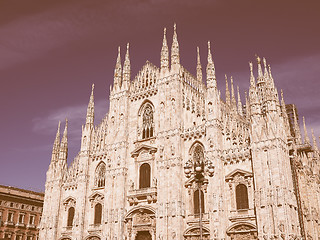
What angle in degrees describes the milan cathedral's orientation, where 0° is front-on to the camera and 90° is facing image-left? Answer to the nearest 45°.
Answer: approximately 45°
